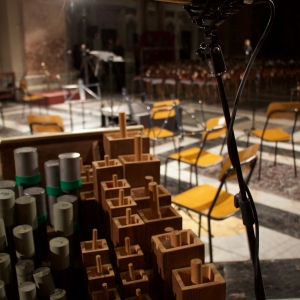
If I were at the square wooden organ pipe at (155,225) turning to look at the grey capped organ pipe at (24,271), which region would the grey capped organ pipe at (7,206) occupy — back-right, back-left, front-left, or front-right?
front-right

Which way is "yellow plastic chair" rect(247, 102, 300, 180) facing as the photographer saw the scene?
facing away from the viewer and to the left of the viewer

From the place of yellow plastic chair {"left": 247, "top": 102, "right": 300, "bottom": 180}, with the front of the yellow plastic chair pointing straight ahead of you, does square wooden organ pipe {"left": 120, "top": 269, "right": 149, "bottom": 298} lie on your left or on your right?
on your left

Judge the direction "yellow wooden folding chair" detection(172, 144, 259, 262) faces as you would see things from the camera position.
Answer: facing away from the viewer and to the left of the viewer

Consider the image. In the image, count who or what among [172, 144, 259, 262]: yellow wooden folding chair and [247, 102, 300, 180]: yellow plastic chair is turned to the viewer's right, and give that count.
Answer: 0

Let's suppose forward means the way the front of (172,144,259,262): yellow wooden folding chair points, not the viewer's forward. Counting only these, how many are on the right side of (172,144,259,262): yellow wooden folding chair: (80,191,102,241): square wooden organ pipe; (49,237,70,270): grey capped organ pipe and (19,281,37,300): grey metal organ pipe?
0

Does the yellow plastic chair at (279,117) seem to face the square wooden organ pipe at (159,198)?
no

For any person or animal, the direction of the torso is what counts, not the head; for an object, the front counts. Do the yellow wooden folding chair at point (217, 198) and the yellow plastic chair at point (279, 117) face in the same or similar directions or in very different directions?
same or similar directions

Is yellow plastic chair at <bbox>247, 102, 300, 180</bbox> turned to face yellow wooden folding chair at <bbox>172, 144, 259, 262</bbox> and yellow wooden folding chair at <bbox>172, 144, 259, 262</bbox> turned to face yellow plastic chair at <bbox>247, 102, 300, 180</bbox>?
no

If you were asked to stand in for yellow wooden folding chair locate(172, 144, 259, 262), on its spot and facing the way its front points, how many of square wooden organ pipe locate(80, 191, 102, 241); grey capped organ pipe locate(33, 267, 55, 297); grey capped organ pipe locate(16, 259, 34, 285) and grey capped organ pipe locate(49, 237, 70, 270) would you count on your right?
0

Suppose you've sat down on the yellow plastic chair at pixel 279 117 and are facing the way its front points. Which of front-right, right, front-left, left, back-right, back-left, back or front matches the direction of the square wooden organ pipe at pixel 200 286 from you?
back-left

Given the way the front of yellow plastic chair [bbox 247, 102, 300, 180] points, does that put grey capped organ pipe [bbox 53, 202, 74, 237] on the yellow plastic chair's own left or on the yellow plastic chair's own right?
on the yellow plastic chair's own left
